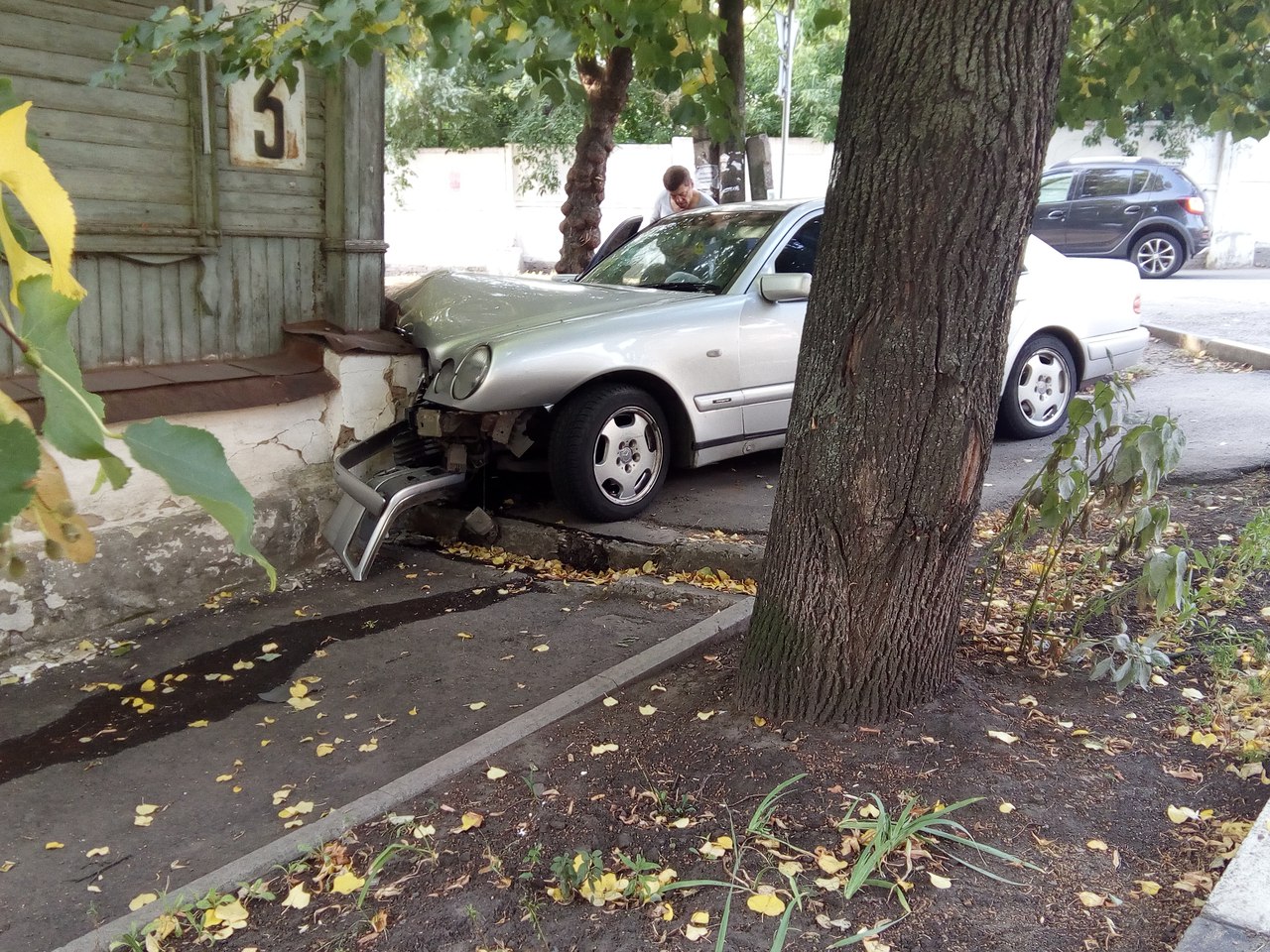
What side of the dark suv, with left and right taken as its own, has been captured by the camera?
left

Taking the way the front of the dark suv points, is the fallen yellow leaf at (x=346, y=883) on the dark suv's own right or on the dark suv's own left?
on the dark suv's own left

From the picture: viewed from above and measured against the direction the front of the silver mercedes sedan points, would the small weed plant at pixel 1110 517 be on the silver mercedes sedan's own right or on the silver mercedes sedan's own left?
on the silver mercedes sedan's own left

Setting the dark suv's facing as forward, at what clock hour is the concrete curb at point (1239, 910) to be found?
The concrete curb is roughly at 9 o'clock from the dark suv.

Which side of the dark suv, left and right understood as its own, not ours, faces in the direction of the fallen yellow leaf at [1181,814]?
left
